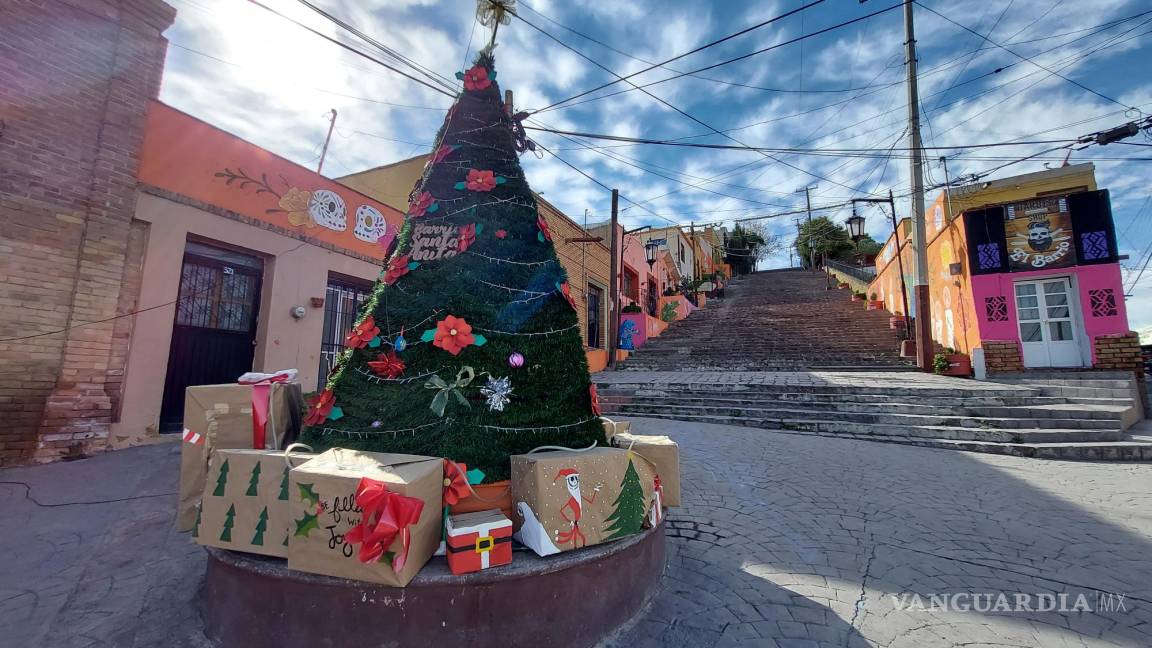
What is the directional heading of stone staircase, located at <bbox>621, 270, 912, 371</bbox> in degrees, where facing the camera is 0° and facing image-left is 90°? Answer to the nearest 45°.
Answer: approximately 0°

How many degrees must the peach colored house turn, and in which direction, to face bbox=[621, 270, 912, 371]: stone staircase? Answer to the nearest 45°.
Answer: approximately 45° to its left

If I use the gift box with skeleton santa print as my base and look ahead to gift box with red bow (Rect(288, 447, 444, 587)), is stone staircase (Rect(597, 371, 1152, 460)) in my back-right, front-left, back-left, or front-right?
back-right

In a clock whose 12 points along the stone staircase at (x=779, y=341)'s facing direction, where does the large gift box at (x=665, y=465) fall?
The large gift box is roughly at 12 o'clock from the stone staircase.

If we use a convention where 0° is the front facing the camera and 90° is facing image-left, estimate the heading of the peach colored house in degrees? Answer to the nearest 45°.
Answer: approximately 315°

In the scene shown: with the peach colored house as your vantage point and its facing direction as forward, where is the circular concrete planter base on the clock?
The circular concrete planter base is roughly at 1 o'clock from the peach colored house.

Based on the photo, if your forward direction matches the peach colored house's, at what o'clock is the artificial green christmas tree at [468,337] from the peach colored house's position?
The artificial green christmas tree is roughly at 1 o'clock from the peach colored house.

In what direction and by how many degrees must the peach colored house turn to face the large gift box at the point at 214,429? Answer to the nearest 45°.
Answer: approximately 45° to its right

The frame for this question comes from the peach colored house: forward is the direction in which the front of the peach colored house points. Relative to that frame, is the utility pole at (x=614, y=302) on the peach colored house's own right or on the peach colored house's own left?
on the peach colored house's own left

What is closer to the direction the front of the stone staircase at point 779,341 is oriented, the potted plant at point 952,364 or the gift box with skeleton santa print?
the gift box with skeleton santa print

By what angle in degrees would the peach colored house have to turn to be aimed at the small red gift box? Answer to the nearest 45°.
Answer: approximately 45° to its right

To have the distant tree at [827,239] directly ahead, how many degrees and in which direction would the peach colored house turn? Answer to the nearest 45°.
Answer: approximately 45° to its left
